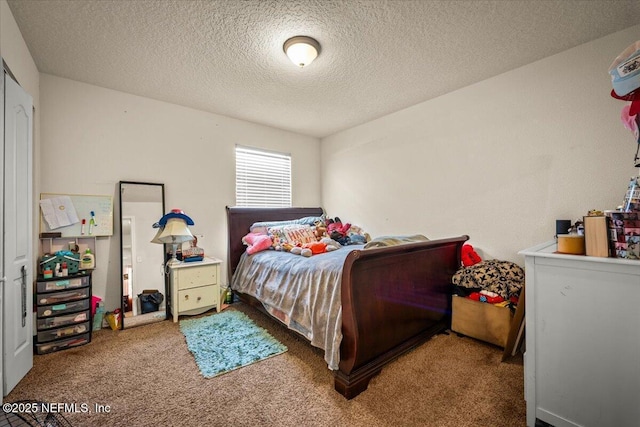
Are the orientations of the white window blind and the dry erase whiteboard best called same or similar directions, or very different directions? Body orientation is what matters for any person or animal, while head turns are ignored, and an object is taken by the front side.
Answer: same or similar directions

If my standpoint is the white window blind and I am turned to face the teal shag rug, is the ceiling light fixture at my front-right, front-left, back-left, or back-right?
front-left

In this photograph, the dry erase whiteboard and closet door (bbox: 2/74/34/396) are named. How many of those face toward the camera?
1

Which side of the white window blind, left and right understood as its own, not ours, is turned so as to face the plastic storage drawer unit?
right

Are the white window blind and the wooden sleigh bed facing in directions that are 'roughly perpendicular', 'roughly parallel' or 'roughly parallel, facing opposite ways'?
roughly parallel

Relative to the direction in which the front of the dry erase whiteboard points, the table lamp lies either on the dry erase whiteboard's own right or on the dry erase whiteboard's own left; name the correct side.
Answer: on the dry erase whiteboard's own left

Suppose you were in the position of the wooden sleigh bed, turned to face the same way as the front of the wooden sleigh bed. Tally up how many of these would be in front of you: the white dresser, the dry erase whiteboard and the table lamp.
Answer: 1

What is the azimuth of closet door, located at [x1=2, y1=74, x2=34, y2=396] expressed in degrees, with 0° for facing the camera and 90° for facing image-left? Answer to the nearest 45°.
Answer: approximately 270°

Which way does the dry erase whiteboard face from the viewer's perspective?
toward the camera

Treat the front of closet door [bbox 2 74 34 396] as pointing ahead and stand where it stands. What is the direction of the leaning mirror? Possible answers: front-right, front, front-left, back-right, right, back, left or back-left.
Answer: front-left

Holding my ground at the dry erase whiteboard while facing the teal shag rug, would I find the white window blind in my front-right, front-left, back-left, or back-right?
front-left

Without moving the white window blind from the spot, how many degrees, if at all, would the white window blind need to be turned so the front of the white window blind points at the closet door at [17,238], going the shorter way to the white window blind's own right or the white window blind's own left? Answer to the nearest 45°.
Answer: approximately 90° to the white window blind's own right

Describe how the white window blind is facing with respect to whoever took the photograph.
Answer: facing the viewer and to the right of the viewer
